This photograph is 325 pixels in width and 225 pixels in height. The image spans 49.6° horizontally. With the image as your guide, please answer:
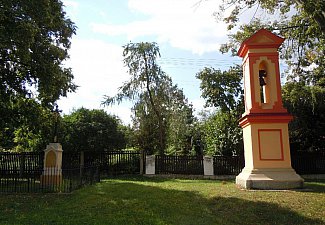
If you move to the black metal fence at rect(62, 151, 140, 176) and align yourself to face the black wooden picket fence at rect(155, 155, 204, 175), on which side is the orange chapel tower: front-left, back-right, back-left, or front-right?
front-right

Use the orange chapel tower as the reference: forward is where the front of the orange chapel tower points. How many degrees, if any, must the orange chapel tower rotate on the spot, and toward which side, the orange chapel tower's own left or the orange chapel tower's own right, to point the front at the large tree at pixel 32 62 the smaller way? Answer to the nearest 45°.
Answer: approximately 90° to the orange chapel tower's own right

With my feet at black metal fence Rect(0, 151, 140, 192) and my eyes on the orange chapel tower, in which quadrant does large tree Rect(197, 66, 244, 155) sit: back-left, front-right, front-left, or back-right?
front-left

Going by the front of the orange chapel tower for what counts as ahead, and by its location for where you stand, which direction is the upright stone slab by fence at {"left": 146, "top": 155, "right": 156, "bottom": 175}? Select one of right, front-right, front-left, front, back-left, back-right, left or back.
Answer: back-right

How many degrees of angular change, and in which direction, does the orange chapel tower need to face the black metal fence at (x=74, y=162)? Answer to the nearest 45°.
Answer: approximately 135° to its right

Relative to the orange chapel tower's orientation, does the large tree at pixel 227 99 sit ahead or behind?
behind

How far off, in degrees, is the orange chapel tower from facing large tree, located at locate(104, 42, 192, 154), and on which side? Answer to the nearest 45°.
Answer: approximately 135° to its right

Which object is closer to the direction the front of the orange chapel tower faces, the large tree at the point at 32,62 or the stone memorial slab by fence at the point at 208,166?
the large tree

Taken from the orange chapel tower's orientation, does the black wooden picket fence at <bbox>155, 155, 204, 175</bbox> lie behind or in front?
behind

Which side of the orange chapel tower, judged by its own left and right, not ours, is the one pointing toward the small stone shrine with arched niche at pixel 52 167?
right

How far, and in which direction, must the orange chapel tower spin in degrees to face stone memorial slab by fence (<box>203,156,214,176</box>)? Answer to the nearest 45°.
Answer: approximately 135° to its right

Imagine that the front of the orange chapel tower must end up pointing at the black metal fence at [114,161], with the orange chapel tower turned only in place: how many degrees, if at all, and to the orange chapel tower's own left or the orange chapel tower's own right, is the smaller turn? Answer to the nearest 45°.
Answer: approximately 135° to the orange chapel tower's own right

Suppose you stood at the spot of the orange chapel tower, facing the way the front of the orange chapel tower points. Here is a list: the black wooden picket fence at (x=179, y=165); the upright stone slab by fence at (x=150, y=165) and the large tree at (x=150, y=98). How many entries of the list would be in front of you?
0

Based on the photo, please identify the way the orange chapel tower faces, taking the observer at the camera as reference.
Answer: facing the viewer
